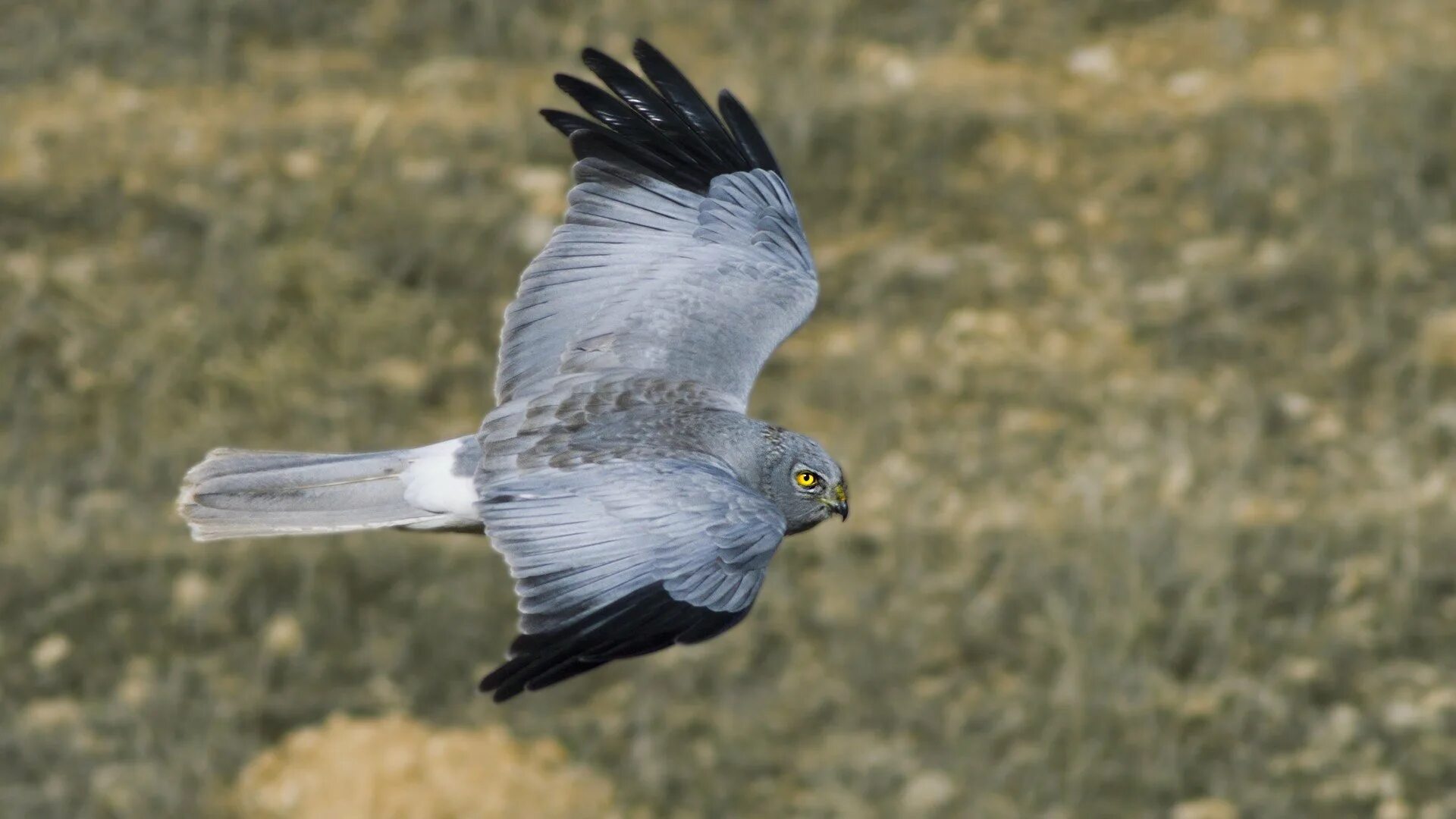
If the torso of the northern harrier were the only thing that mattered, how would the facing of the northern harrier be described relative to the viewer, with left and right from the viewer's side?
facing to the right of the viewer
